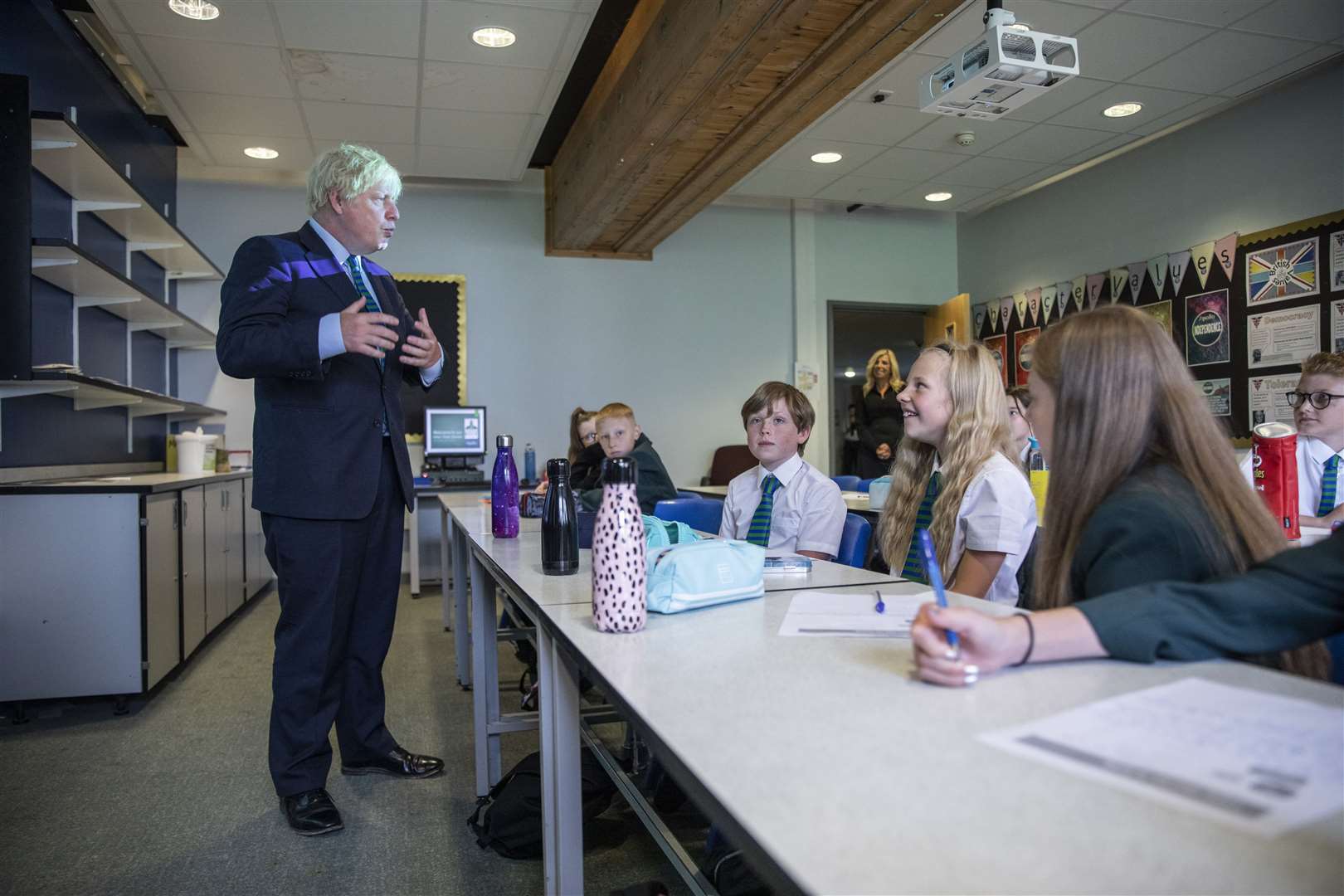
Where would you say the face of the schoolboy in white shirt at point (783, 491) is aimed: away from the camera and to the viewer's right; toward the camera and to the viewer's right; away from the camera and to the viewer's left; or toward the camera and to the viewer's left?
toward the camera and to the viewer's left

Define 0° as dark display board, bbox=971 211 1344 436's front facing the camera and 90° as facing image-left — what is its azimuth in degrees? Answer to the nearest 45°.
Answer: approximately 45°

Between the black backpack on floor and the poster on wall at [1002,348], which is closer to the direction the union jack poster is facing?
the black backpack on floor

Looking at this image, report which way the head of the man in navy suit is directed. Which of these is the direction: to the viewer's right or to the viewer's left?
to the viewer's right

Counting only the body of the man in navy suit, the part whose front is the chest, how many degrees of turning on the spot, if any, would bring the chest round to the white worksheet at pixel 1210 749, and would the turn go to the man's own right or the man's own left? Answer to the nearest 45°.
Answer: approximately 45° to the man's own right

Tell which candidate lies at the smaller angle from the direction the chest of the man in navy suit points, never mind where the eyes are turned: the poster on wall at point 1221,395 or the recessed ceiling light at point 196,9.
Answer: the poster on wall

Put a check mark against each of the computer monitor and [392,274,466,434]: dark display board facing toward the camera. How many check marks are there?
2

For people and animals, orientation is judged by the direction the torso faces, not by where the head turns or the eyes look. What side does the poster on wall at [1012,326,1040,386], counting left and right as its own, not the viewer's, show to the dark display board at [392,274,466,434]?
front

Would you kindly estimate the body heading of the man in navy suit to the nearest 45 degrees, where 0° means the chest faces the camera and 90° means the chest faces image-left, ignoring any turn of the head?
approximately 315°

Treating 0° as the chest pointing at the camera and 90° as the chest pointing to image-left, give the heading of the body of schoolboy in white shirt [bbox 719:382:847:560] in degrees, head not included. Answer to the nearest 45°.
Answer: approximately 45°

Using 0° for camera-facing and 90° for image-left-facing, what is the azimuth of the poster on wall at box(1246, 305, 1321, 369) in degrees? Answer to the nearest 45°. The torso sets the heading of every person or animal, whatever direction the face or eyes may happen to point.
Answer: approximately 45°

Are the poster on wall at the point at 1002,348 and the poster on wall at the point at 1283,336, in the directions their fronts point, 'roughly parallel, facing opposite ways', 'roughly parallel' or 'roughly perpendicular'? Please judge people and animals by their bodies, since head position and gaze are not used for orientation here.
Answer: roughly parallel

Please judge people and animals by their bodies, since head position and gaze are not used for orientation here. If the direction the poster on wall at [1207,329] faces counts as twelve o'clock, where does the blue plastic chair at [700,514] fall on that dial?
The blue plastic chair is roughly at 11 o'clock from the poster on wall.

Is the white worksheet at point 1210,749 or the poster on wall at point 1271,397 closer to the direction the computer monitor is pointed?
the white worksheet

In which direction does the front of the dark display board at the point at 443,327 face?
toward the camera

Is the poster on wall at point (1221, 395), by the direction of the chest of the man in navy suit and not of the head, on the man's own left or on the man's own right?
on the man's own left

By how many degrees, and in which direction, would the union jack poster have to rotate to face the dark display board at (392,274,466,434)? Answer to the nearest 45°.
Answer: approximately 45° to its right

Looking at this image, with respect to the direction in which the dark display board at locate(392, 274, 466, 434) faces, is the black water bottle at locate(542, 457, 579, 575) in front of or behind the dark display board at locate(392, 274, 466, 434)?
in front
